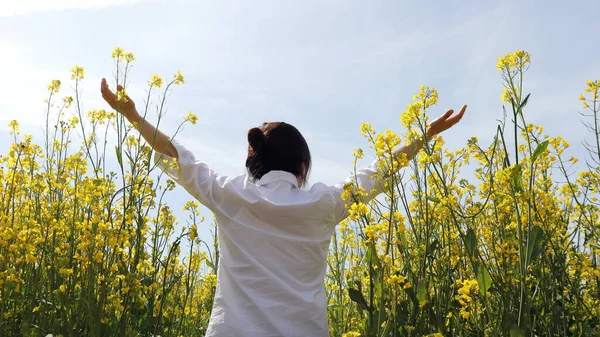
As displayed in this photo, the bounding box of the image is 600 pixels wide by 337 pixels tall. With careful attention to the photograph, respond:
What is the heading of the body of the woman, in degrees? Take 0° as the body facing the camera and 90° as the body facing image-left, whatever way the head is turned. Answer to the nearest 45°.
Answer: approximately 180°
